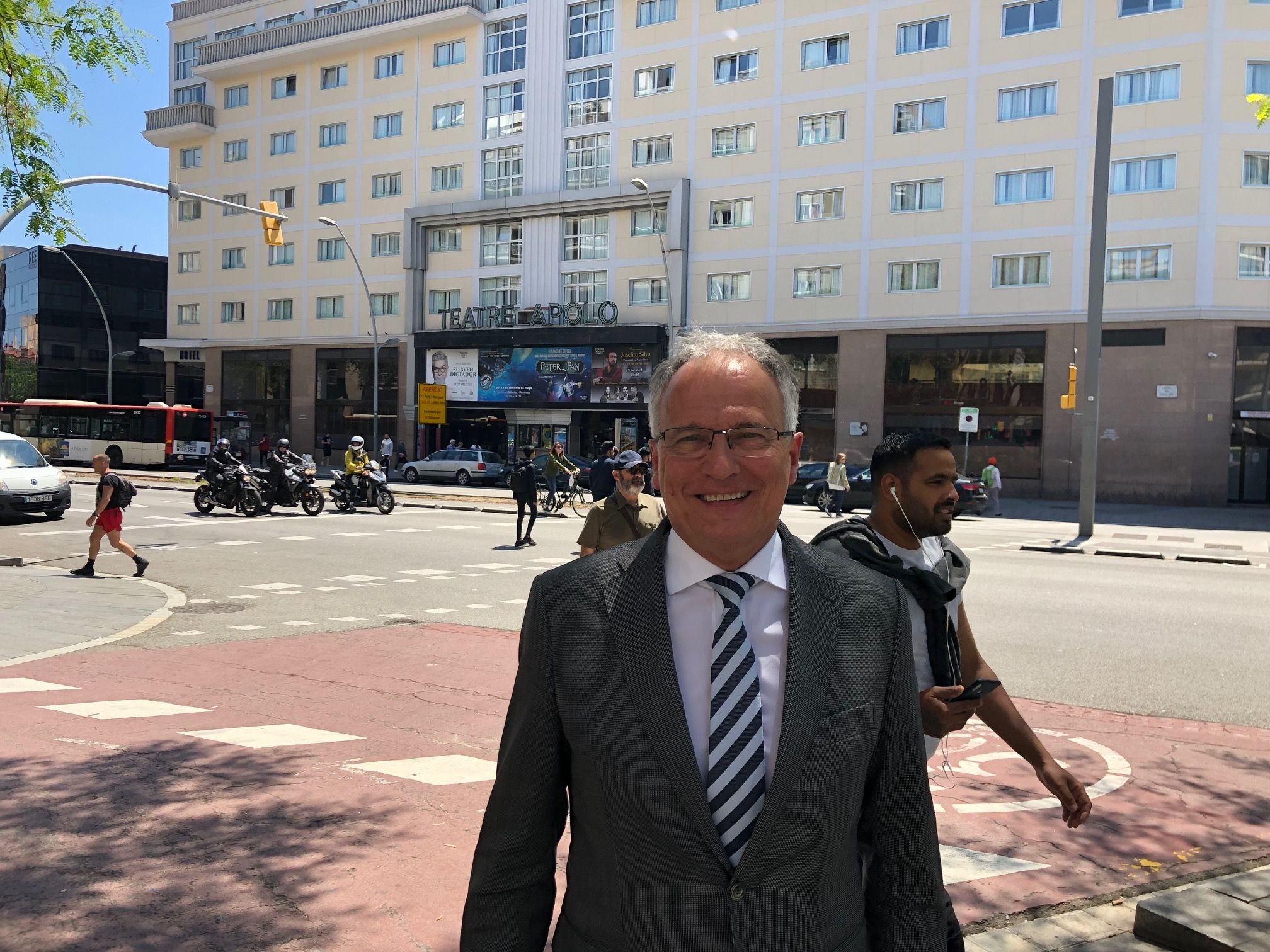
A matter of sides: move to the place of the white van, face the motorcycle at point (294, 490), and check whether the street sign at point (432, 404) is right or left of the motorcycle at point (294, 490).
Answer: left

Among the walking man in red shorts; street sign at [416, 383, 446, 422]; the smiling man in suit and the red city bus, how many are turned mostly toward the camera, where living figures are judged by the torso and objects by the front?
2

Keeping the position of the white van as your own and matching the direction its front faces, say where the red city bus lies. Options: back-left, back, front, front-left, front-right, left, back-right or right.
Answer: back-left

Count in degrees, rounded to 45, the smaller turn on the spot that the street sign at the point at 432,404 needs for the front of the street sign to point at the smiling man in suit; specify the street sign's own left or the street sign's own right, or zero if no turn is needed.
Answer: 0° — it already faces them

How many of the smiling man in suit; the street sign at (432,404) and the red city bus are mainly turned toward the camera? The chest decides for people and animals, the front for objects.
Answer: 2

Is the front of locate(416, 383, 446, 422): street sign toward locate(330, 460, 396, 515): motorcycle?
yes
